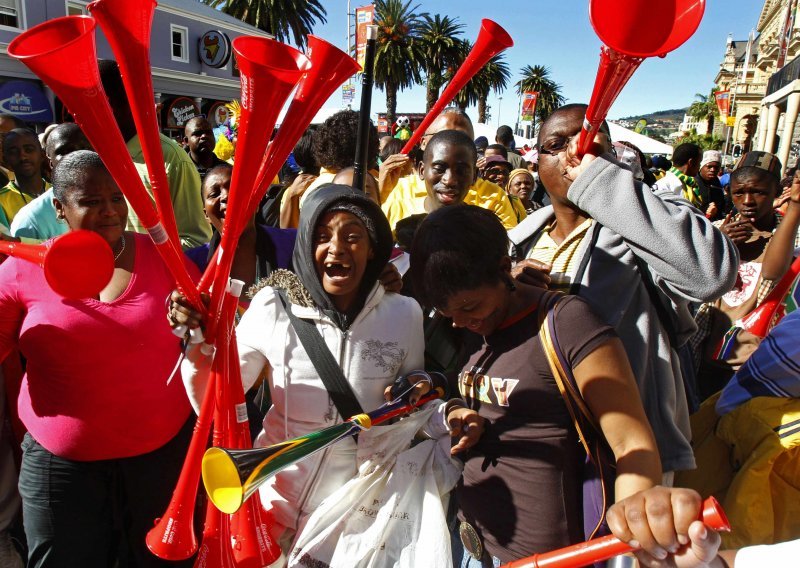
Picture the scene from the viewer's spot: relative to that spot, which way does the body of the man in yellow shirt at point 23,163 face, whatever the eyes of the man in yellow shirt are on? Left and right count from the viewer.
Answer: facing the viewer

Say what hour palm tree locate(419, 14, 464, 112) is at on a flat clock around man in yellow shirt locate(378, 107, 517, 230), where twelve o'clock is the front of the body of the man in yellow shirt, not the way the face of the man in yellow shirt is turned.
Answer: The palm tree is roughly at 6 o'clock from the man in yellow shirt.

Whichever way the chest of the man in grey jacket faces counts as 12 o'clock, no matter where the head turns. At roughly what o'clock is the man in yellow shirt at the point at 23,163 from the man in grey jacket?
The man in yellow shirt is roughly at 2 o'clock from the man in grey jacket.

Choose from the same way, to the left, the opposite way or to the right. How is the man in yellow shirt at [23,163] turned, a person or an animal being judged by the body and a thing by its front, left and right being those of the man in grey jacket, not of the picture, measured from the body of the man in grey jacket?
to the left

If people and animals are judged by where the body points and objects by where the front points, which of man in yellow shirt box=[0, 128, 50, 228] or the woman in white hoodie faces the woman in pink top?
the man in yellow shirt

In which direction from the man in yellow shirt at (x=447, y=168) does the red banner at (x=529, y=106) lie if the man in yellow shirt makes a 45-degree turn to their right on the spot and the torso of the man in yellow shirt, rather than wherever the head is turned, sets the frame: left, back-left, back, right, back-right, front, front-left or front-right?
back-right

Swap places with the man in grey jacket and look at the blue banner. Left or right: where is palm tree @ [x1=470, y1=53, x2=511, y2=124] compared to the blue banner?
right

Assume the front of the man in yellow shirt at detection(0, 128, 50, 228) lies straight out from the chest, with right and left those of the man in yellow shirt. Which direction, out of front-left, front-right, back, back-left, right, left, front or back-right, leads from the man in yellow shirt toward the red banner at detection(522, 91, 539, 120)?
back-left

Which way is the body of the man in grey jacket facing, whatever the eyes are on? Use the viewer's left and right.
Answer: facing the viewer and to the left of the viewer

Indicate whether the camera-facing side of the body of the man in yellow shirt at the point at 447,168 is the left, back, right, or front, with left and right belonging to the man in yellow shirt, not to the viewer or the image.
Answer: front

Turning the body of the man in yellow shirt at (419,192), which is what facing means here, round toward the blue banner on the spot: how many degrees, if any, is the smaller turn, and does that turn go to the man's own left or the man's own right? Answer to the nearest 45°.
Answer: approximately 135° to the man's own right

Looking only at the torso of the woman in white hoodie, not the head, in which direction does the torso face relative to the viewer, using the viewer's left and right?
facing the viewer

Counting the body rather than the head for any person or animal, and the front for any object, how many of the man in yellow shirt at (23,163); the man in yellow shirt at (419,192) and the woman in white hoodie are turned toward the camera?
3

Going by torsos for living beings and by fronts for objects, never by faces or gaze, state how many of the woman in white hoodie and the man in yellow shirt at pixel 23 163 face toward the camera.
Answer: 2

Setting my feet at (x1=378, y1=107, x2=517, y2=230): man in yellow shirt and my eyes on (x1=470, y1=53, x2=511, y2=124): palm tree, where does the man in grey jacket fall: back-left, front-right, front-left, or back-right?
back-right

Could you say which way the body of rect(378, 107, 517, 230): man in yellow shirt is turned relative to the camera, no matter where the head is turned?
toward the camera

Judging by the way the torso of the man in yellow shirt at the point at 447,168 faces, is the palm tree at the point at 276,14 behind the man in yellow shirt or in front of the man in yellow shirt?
behind
